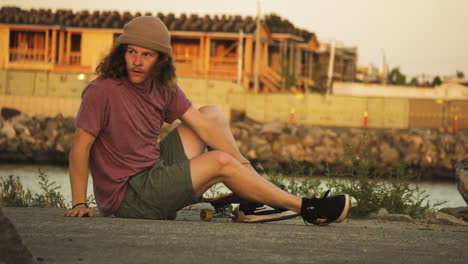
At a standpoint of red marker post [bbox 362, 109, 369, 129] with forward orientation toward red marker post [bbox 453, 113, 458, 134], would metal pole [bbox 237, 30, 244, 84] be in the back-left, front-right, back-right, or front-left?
back-left

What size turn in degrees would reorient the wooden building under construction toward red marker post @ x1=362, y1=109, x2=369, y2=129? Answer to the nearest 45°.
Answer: approximately 45° to its left

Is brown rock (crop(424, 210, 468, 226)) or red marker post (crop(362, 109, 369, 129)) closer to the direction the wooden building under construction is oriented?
the brown rock

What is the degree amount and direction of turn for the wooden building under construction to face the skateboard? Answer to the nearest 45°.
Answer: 0° — it already faces it

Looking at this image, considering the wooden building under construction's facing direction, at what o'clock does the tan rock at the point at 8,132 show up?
The tan rock is roughly at 1 o'clock from the wooden building under construction.

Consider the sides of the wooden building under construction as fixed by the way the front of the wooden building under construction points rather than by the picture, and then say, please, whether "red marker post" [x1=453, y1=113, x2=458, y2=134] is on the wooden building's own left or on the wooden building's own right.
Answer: on the wooden building's own left

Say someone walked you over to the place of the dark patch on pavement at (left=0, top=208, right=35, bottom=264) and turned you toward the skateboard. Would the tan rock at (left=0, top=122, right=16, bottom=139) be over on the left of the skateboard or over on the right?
left

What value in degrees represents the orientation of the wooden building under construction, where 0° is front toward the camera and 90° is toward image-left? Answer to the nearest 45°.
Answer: approximately 0°

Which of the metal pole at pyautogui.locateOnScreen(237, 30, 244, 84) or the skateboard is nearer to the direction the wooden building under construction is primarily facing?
the skateboard
